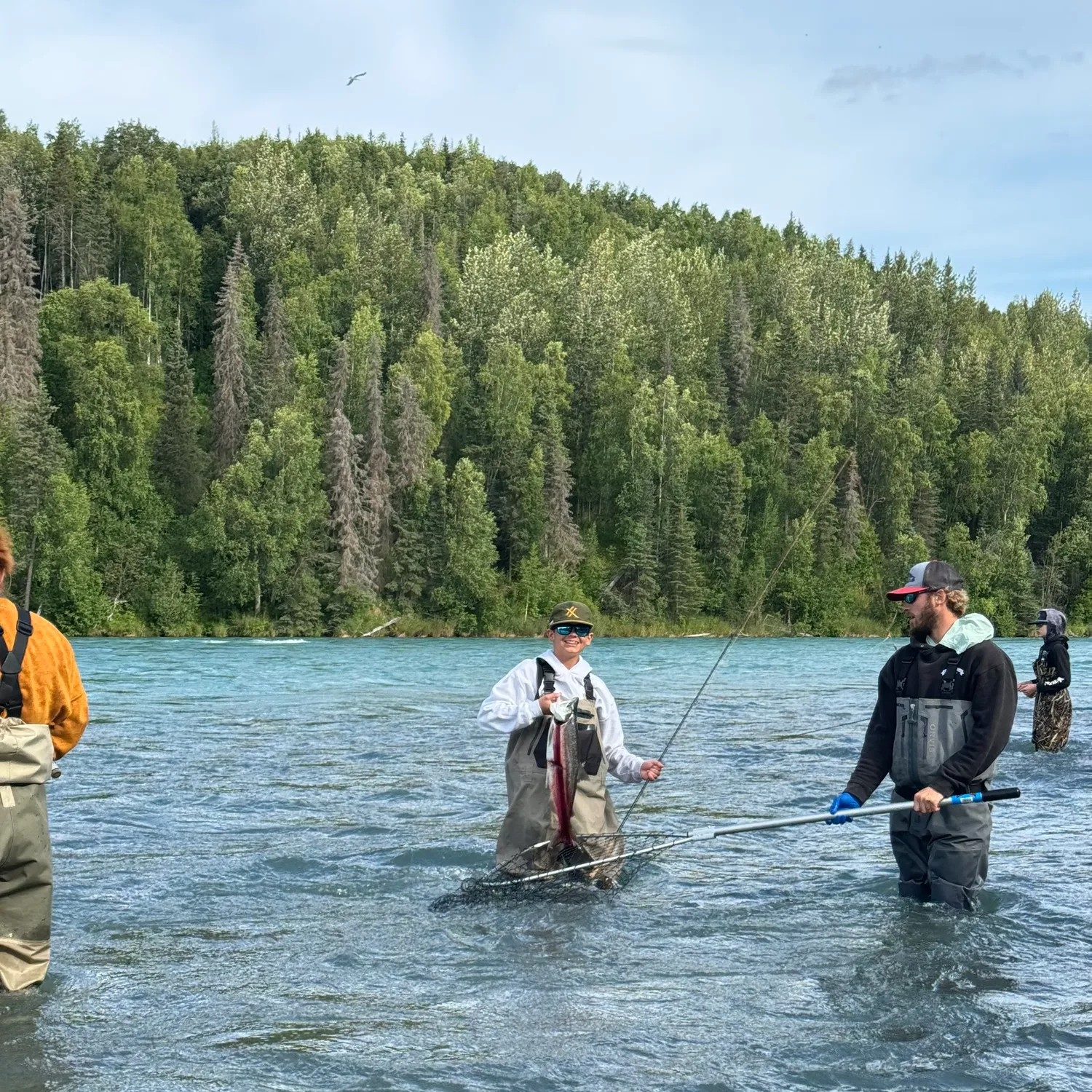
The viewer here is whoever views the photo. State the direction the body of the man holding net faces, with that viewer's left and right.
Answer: facing the viewer and to the left of the viewer

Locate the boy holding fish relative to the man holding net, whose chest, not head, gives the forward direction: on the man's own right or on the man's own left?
on the man's own right

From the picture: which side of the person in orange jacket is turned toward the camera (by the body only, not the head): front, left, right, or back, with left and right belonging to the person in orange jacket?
back

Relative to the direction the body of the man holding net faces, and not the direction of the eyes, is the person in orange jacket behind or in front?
in front

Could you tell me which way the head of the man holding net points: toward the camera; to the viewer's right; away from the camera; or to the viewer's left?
to the viewer's left

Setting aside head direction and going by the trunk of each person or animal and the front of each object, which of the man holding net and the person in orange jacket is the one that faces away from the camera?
the person in orange jacket
